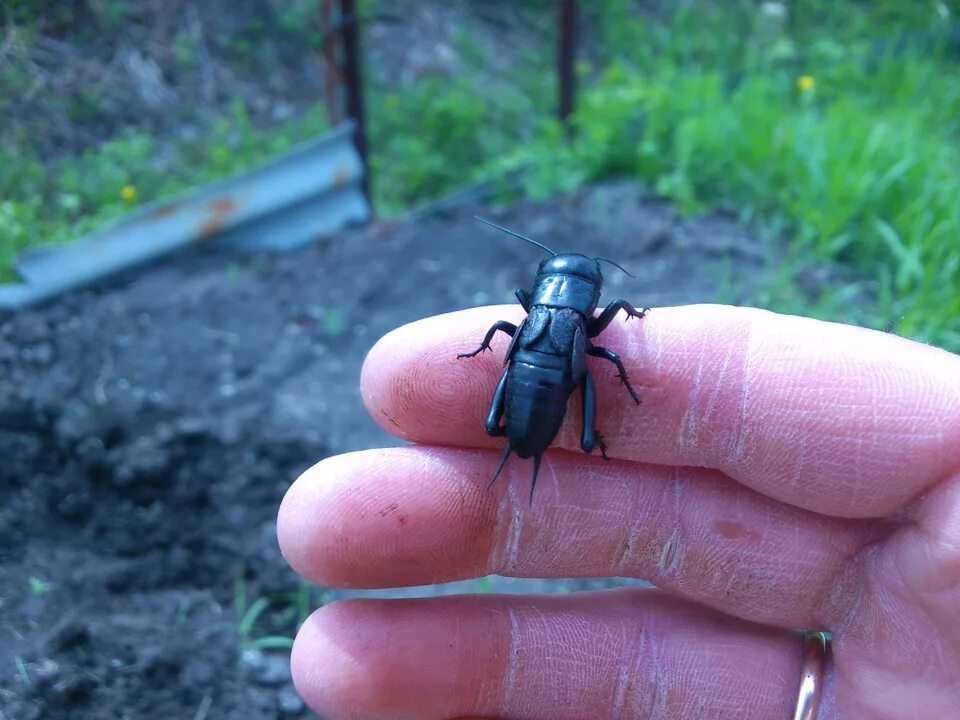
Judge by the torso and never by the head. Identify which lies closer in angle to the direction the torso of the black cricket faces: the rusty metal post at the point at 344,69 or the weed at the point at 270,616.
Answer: the rusty metal post

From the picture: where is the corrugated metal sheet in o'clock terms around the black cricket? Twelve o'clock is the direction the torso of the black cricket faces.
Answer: The corrugated metal sheet is roughly at 11 o'clock from the black cricket.

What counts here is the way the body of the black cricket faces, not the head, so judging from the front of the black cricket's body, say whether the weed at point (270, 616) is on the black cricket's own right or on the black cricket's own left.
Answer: on the black cricket's own left

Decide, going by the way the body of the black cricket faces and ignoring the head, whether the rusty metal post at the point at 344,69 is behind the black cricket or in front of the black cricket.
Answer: in front

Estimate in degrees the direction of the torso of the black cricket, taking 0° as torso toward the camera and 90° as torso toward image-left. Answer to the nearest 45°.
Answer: approximately 180°

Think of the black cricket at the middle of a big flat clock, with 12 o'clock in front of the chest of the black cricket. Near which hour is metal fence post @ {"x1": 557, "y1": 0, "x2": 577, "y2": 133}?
The metal fence post is roughly at 12 o'clock from the black cricket.
